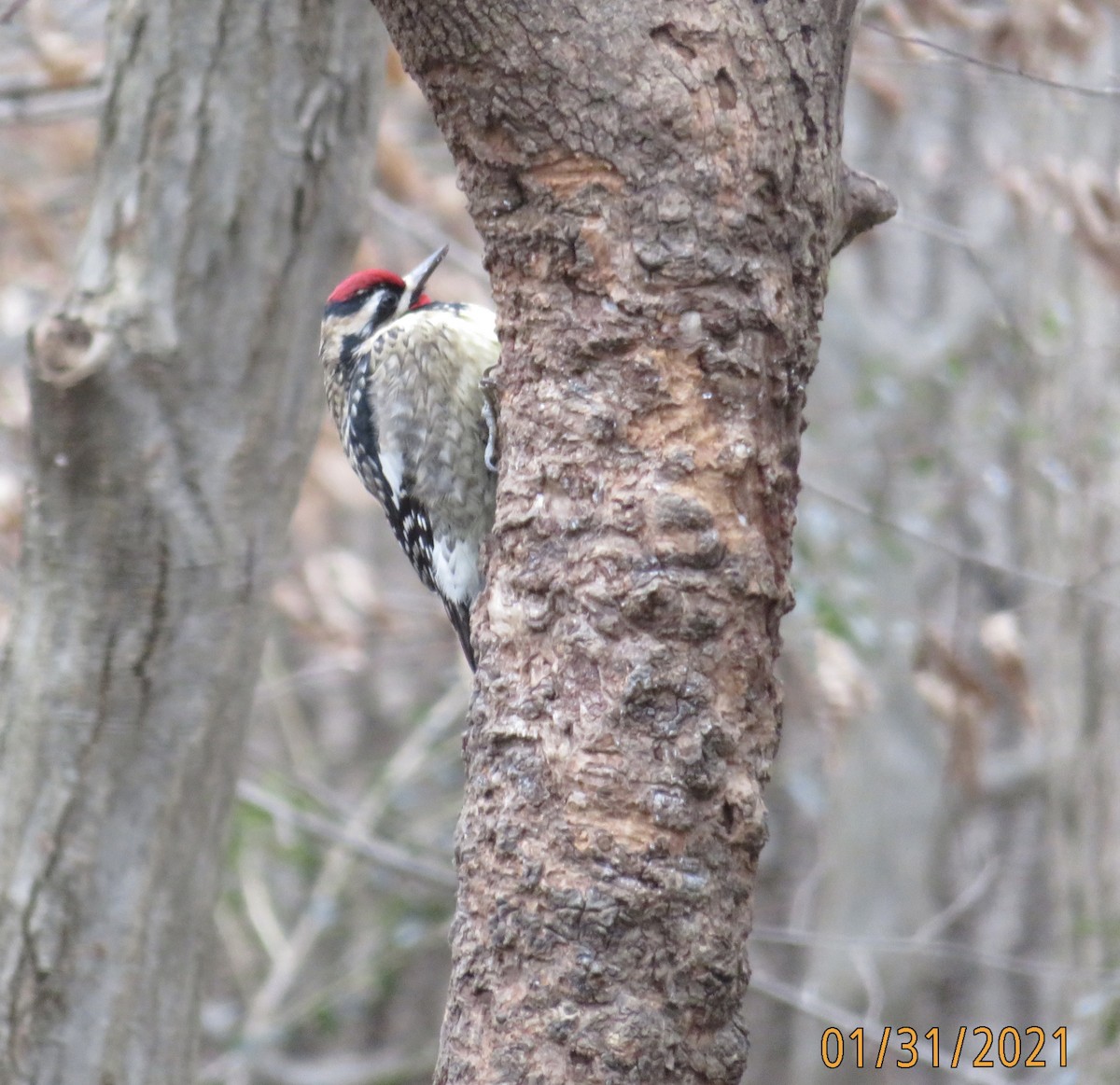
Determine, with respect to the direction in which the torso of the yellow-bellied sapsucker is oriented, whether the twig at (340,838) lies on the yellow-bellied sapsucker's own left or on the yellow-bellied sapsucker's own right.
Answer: on the yellow-bellied sapsucker's own left

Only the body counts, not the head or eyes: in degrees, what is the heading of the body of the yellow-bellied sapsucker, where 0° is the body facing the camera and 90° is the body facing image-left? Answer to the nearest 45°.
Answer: approximately 270°

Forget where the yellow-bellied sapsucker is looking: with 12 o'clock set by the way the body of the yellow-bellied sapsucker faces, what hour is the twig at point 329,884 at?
The twig is roughly at 9 o'clock from the yellow-bellied sapsucker.
